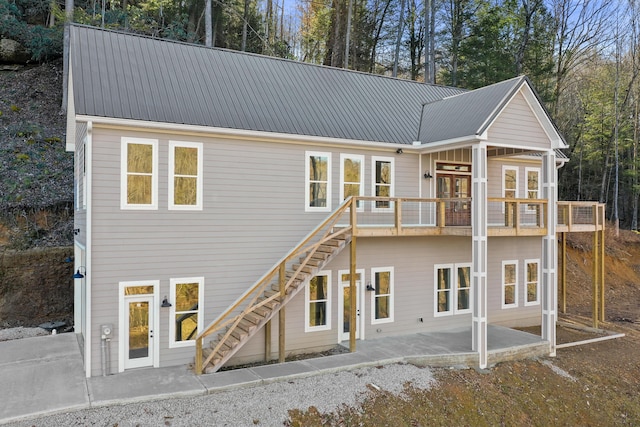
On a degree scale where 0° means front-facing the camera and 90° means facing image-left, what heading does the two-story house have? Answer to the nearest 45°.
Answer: approximately 315°

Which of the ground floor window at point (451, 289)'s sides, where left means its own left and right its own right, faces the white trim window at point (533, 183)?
left

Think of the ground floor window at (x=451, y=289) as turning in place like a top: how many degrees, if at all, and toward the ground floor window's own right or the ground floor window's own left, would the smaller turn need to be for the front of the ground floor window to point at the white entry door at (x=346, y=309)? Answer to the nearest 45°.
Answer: approximately 90° to the ground floor window's own right

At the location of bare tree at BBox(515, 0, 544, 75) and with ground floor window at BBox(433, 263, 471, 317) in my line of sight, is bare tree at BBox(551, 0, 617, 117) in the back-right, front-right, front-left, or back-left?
back-left

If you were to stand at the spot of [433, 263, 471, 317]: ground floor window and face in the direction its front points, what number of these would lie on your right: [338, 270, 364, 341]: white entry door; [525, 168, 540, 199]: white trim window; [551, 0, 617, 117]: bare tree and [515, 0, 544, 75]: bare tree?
1

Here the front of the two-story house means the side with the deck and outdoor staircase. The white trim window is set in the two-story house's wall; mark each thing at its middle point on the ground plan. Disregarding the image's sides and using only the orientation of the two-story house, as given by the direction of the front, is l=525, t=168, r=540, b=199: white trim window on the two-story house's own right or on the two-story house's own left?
on the two-story house's own left

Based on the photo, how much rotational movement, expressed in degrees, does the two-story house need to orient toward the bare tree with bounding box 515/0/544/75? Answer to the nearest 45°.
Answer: approximately 90° to its left

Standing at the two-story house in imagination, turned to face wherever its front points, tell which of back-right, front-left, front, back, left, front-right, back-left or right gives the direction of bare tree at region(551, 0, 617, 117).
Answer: left

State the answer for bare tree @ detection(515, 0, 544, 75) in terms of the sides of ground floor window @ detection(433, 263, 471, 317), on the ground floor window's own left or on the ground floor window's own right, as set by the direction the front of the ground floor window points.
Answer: on the ground floor window's own left
